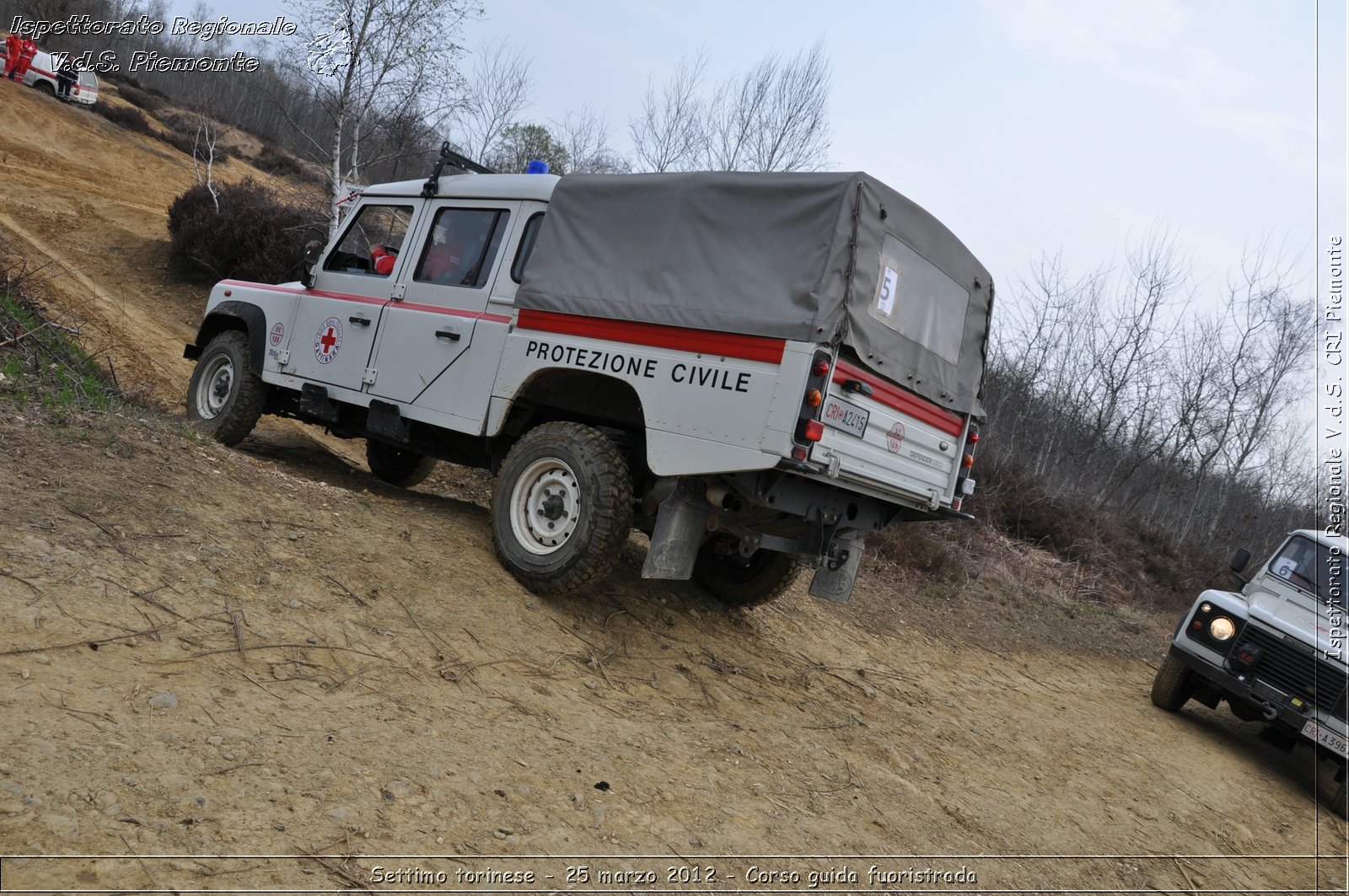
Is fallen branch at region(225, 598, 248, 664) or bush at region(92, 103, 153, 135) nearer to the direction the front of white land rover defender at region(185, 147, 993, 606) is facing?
the bush

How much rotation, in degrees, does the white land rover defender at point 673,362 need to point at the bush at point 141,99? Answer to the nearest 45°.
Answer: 0° — it already faces it

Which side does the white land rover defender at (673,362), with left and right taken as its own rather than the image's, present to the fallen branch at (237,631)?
left

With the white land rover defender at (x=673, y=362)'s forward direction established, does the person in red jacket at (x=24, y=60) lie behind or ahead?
ahead

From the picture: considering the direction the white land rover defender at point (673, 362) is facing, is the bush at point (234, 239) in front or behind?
in front

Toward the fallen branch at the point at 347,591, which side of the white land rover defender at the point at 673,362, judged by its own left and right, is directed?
left

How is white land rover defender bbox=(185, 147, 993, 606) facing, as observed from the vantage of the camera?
facing away from the viewer and to the left of the viewer

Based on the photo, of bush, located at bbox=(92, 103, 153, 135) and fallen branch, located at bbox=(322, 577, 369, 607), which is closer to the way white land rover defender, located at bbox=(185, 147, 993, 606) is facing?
the bush

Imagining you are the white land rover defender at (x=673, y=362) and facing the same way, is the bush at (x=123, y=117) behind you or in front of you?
in front
